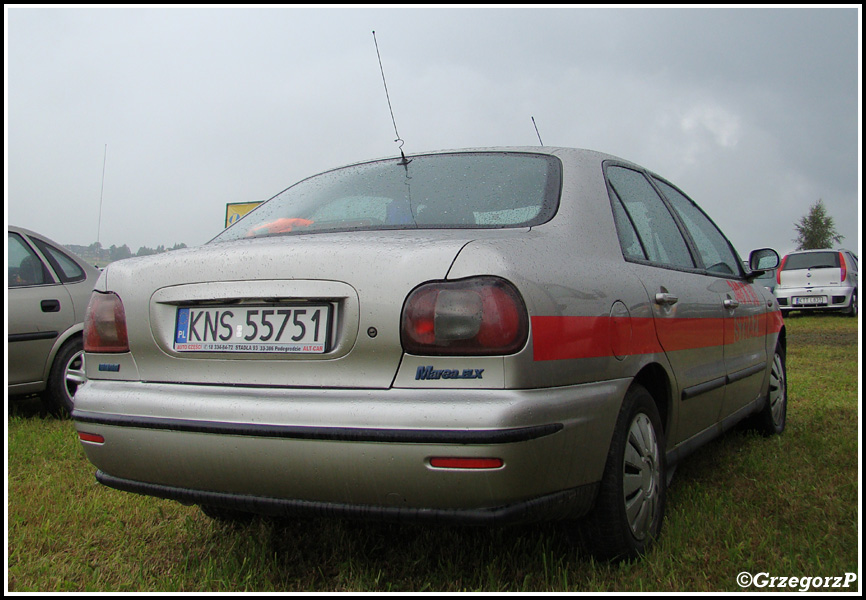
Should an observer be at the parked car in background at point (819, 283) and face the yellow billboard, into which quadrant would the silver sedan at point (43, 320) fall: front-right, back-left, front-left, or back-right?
front-left

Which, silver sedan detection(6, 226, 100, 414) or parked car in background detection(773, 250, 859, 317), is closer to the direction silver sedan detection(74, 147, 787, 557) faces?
the parked car in background

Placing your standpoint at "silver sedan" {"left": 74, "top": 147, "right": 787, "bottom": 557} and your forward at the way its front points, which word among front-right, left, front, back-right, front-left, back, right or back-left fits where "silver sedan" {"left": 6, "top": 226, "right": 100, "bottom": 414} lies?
left

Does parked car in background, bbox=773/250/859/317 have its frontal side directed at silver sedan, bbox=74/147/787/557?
no

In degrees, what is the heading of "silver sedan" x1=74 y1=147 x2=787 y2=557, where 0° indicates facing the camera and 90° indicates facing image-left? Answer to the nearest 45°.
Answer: approximately 225°

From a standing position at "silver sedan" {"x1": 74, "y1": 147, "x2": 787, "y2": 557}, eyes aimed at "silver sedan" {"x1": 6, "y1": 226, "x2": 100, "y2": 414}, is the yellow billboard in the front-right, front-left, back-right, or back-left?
front-right

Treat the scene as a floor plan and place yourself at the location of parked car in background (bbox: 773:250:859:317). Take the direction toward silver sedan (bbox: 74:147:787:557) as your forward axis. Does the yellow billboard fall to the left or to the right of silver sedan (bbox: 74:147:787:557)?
right

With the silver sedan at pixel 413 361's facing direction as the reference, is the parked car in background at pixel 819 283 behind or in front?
in front

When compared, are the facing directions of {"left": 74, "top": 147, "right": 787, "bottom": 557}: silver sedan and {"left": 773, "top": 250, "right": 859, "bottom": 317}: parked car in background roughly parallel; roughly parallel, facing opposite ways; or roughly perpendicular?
roughly parallel

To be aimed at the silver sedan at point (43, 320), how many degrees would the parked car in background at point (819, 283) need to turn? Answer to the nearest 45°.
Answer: approximately 180°

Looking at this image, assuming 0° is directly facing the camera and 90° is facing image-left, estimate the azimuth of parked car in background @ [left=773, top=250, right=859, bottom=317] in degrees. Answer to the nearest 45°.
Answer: approximately 180°

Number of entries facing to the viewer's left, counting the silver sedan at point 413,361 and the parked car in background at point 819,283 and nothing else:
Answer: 0
